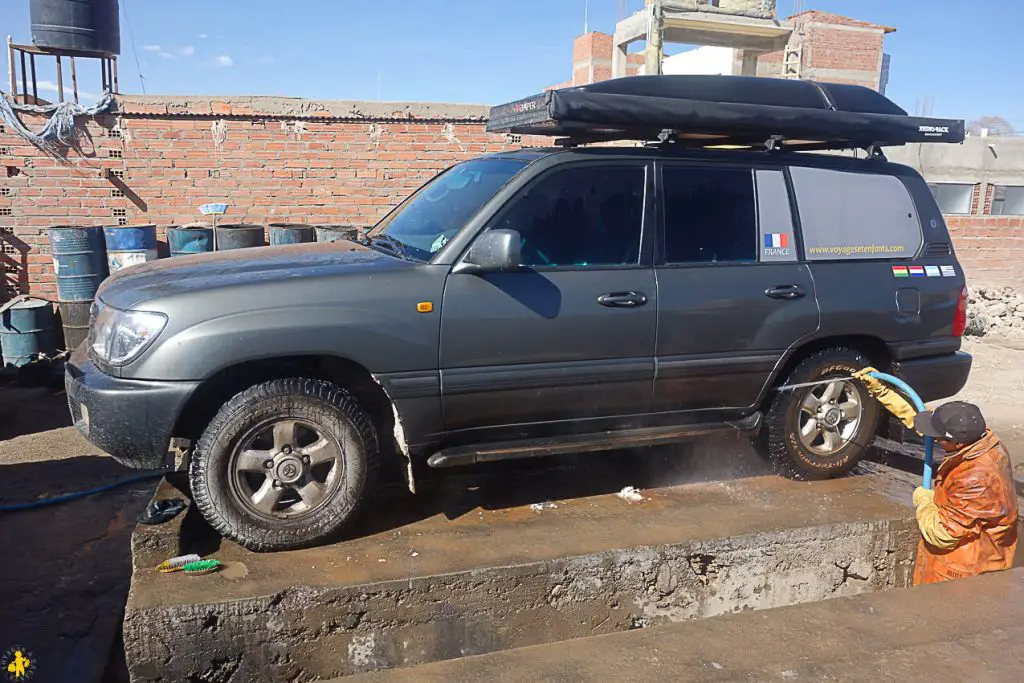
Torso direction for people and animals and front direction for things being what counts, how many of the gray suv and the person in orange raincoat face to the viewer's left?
2

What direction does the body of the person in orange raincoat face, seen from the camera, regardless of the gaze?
to the viewer's left

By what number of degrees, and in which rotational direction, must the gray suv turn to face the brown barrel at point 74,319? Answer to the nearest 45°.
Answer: approximately 45° to its right

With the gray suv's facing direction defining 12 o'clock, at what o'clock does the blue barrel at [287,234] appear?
The blue barrel is roughly at 2 o'clock from the gray suv.

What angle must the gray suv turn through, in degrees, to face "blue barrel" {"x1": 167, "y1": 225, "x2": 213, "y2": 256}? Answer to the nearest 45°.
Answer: approximately 45° to its right

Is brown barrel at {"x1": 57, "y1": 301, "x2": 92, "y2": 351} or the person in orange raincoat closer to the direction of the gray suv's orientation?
the brown barrel

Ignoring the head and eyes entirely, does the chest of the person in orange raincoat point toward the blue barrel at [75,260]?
yes

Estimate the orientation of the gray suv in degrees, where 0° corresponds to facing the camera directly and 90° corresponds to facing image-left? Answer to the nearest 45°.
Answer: approximately 90°
